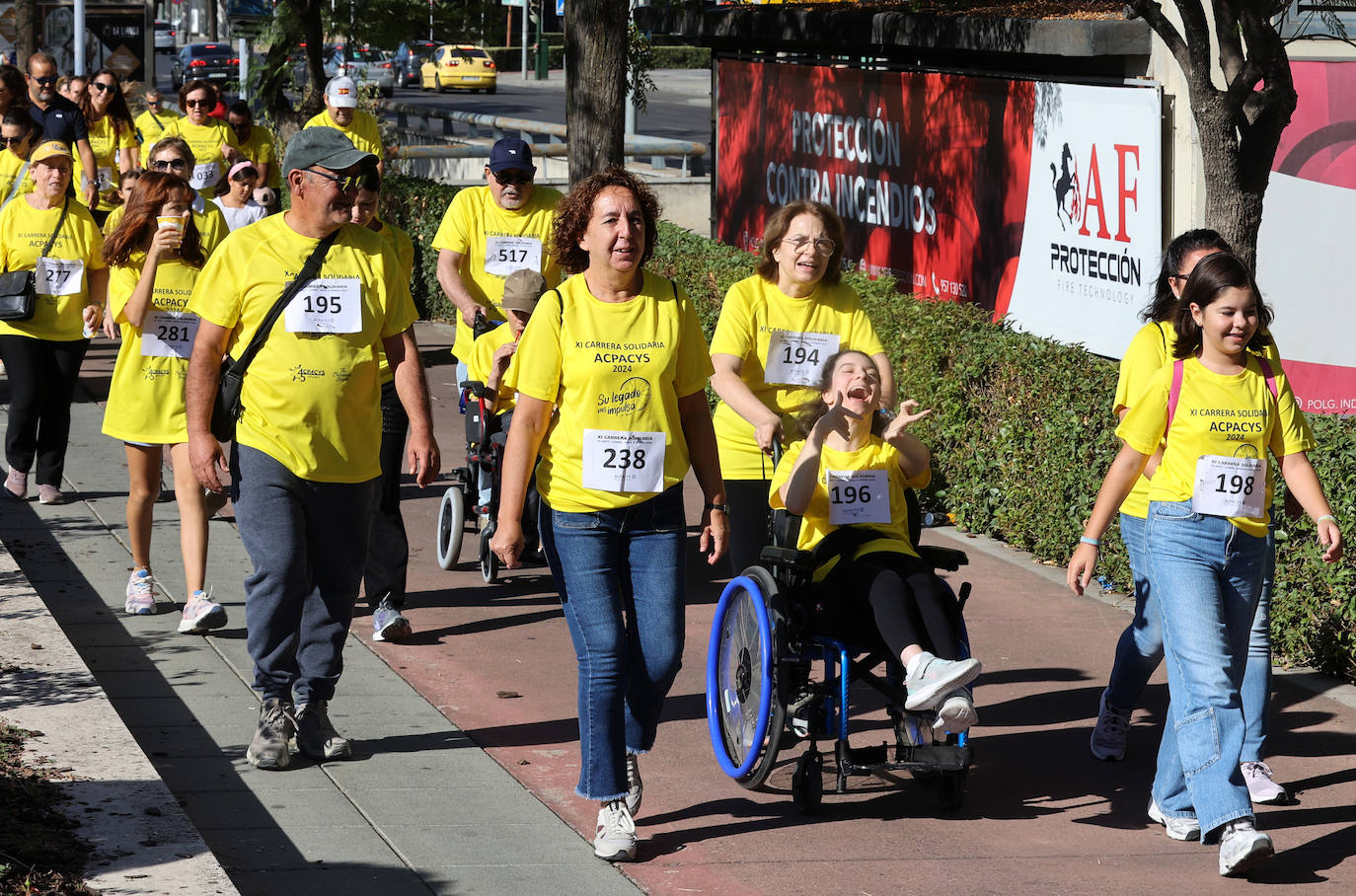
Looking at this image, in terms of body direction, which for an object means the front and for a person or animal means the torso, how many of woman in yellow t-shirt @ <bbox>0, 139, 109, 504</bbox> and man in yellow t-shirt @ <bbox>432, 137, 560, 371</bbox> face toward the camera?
2

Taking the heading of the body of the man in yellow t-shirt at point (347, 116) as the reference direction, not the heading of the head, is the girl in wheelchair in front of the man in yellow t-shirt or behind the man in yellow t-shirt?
in front

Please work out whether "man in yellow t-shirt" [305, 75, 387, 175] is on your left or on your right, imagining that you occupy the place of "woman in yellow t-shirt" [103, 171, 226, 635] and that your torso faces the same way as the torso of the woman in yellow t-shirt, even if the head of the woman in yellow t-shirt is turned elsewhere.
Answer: on your left

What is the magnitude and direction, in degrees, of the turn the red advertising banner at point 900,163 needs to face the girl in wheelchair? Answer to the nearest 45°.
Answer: approximately 45° to its left

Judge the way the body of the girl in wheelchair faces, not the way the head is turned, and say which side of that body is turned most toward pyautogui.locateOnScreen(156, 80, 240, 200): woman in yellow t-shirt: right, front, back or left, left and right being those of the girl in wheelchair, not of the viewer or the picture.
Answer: back

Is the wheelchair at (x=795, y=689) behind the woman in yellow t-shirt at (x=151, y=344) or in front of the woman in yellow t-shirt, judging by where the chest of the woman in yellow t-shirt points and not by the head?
in front

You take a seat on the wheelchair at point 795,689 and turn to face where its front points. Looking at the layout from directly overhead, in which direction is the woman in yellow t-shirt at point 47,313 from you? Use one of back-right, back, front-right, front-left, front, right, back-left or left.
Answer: back

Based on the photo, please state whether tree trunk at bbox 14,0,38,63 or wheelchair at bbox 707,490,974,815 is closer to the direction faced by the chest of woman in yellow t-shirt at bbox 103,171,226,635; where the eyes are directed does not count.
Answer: the wheelchair

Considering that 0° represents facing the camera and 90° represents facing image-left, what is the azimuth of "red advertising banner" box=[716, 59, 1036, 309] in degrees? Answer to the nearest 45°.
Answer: approximately 45°

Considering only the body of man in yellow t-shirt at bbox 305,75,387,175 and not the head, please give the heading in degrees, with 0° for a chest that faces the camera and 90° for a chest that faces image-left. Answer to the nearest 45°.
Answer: approximately 0°

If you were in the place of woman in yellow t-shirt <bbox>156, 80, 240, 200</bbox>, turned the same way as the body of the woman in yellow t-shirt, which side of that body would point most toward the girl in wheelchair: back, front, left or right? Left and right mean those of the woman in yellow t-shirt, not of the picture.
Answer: front
